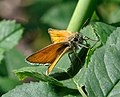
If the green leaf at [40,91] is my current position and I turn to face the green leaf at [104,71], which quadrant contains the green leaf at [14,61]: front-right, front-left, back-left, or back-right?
back-left

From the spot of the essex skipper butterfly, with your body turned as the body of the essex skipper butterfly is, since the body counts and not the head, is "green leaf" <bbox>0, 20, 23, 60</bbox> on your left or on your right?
on your left

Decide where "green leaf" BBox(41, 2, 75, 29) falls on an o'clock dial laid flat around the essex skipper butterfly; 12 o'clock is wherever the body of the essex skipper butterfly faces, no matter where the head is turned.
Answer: The green leaf is roughly at 9 o'clock from the essex skipper butterfly.

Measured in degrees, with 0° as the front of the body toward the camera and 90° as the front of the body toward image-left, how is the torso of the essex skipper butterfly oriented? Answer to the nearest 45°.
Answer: approximately 270°
